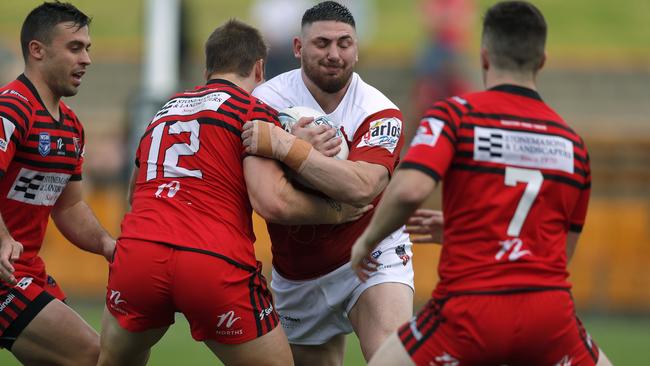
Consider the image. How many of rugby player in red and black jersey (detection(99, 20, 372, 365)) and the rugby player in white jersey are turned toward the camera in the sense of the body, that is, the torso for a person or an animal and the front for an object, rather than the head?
1

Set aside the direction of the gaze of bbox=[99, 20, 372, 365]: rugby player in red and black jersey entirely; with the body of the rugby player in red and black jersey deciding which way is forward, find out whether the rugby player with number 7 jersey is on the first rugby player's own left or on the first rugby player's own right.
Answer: on the first rugby player's own right

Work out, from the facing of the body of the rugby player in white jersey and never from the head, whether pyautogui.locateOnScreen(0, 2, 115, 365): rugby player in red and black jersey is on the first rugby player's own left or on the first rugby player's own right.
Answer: on the first rugby player's own right

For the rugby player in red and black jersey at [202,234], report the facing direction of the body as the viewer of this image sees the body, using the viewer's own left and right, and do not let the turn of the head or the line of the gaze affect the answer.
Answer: facing away from the viewer and to the right of the viewer

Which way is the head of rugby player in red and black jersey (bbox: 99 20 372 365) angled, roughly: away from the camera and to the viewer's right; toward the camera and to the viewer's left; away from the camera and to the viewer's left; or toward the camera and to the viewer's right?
away from the camera and to the viewer's right

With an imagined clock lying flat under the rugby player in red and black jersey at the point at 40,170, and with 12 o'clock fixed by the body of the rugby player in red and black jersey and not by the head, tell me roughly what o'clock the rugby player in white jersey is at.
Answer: The rugby player in white jersey is roughly at 11 o'clock from the rugby player in red and black jersey.

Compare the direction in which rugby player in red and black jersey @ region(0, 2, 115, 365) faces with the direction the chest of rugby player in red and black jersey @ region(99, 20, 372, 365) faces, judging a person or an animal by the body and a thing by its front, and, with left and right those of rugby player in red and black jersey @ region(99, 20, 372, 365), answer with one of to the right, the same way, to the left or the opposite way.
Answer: to the right

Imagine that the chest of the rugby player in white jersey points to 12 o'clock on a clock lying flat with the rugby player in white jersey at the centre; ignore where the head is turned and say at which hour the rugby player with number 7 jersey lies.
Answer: The rugby player with number 7 jersey is roughly at 11 o'clock from the rugby player in white jersey.
